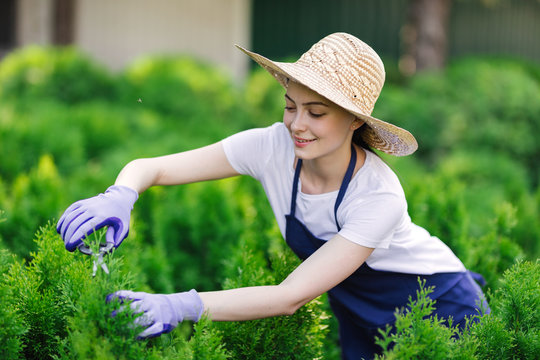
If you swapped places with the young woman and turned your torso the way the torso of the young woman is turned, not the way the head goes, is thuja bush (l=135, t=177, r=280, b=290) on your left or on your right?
on your right

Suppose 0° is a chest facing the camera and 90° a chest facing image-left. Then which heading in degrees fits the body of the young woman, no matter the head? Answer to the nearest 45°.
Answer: approximately 45°

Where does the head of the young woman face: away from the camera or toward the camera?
toward the camera
